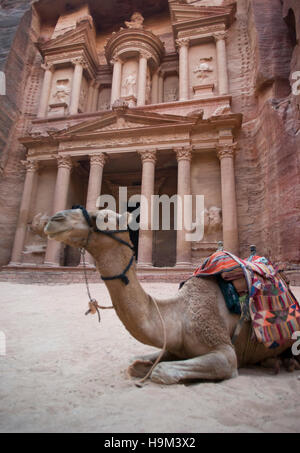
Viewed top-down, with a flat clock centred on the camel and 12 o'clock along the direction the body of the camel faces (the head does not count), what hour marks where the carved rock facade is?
The carved rock facade is roughly at 3 o'clock from the camel.

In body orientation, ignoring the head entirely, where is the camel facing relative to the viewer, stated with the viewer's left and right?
facing to the left of the viewer
